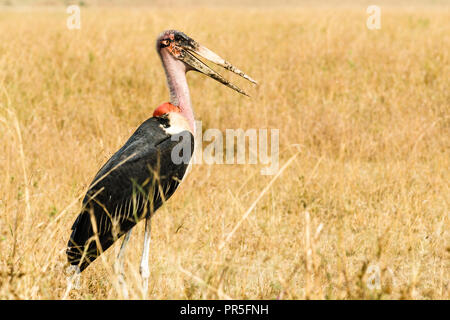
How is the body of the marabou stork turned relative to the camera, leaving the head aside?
to the viewer's right
